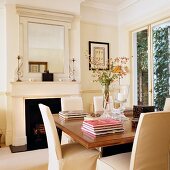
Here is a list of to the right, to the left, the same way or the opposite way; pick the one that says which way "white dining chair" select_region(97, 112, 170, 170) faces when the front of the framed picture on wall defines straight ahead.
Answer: the opposite way

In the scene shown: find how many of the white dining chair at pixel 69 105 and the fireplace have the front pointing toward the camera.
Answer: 2

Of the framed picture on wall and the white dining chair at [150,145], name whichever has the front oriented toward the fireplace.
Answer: the white dining chair

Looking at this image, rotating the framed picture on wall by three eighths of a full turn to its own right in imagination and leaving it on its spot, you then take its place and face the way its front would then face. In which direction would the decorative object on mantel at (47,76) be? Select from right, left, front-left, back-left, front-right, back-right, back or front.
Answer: front-left

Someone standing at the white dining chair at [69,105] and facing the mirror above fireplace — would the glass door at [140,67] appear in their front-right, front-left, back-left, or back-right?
front-right

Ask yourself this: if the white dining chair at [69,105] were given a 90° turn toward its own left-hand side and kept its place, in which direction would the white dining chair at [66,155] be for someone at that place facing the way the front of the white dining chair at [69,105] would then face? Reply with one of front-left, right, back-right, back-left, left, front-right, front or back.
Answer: right

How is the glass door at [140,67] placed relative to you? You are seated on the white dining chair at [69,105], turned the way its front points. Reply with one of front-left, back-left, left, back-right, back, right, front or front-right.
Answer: back-left

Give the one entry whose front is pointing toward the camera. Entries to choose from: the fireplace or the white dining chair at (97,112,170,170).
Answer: the fireplace

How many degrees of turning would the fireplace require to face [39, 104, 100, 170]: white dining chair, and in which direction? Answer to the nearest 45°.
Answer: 0° — it already faces it

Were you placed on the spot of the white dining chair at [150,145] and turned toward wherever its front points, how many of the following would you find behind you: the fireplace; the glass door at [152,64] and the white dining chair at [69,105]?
0

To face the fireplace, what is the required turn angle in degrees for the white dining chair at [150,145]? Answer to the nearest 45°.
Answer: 0° — it already faces it

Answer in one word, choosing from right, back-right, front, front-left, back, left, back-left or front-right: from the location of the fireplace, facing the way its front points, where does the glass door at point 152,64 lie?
left

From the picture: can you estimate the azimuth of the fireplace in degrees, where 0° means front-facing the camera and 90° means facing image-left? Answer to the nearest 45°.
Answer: approximately 0°

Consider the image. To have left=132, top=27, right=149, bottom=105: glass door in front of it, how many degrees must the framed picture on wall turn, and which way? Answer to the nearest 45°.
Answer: approximately 45° to its left

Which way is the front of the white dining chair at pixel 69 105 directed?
toward the camera
